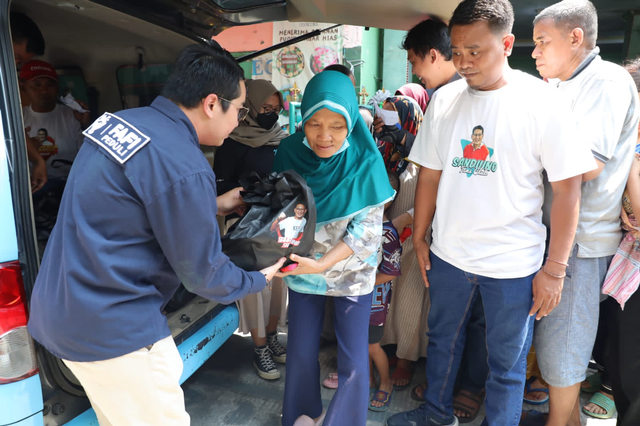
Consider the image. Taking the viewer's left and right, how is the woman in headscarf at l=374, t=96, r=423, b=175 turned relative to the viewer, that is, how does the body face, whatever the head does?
facing the viewer and to the left of the viewer

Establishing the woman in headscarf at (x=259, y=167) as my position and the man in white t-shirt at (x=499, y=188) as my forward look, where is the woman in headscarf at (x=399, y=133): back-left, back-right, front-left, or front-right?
front-left

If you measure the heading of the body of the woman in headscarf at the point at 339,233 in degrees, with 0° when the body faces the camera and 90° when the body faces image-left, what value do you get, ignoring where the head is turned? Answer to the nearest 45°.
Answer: approximately 0°

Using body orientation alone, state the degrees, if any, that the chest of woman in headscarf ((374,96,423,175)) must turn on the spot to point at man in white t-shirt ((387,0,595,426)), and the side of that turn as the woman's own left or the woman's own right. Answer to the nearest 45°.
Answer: approximately 90° to the woman's own left

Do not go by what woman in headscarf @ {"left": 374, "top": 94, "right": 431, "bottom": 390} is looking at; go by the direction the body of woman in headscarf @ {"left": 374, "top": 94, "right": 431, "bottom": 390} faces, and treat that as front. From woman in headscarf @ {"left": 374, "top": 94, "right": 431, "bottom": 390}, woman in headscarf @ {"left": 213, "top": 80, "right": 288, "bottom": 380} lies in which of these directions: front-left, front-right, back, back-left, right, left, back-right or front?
front-right

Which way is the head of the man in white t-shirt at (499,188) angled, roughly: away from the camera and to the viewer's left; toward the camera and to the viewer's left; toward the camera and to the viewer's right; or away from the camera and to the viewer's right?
toward the camera and to the viewer's left

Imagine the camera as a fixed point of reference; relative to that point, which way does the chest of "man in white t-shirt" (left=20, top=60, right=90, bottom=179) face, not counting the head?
toward the camera

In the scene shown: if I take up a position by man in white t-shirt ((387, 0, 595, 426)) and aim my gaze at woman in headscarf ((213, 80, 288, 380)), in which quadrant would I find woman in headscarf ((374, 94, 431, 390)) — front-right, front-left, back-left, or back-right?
front-right

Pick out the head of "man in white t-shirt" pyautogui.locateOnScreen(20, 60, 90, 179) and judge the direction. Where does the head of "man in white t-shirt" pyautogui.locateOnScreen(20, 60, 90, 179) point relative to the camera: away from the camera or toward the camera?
toward the camera
